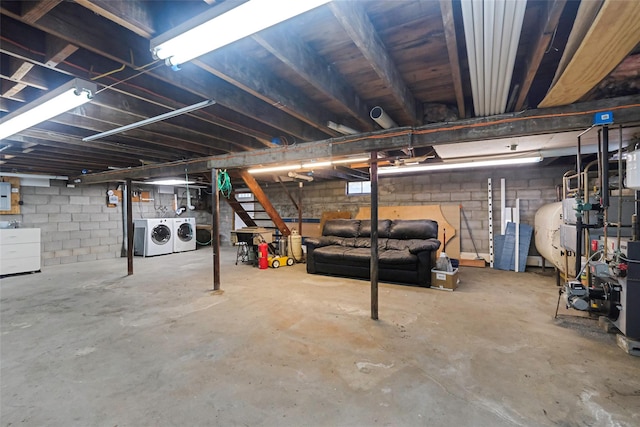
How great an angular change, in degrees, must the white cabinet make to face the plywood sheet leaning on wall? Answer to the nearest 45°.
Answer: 0° — it already faces it

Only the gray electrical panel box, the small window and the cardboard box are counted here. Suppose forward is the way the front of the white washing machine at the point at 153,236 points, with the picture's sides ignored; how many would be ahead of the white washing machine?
2

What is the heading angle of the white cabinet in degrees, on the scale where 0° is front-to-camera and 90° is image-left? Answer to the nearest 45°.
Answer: approximately 315°

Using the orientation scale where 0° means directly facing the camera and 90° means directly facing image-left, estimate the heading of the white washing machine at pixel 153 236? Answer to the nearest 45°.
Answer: approximately 315°

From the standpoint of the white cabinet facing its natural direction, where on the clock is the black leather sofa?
The black leather sofa is roughly at 12 o'clock from the white cabinet.

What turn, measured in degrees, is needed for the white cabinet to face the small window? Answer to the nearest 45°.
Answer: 0° — it already faces it
